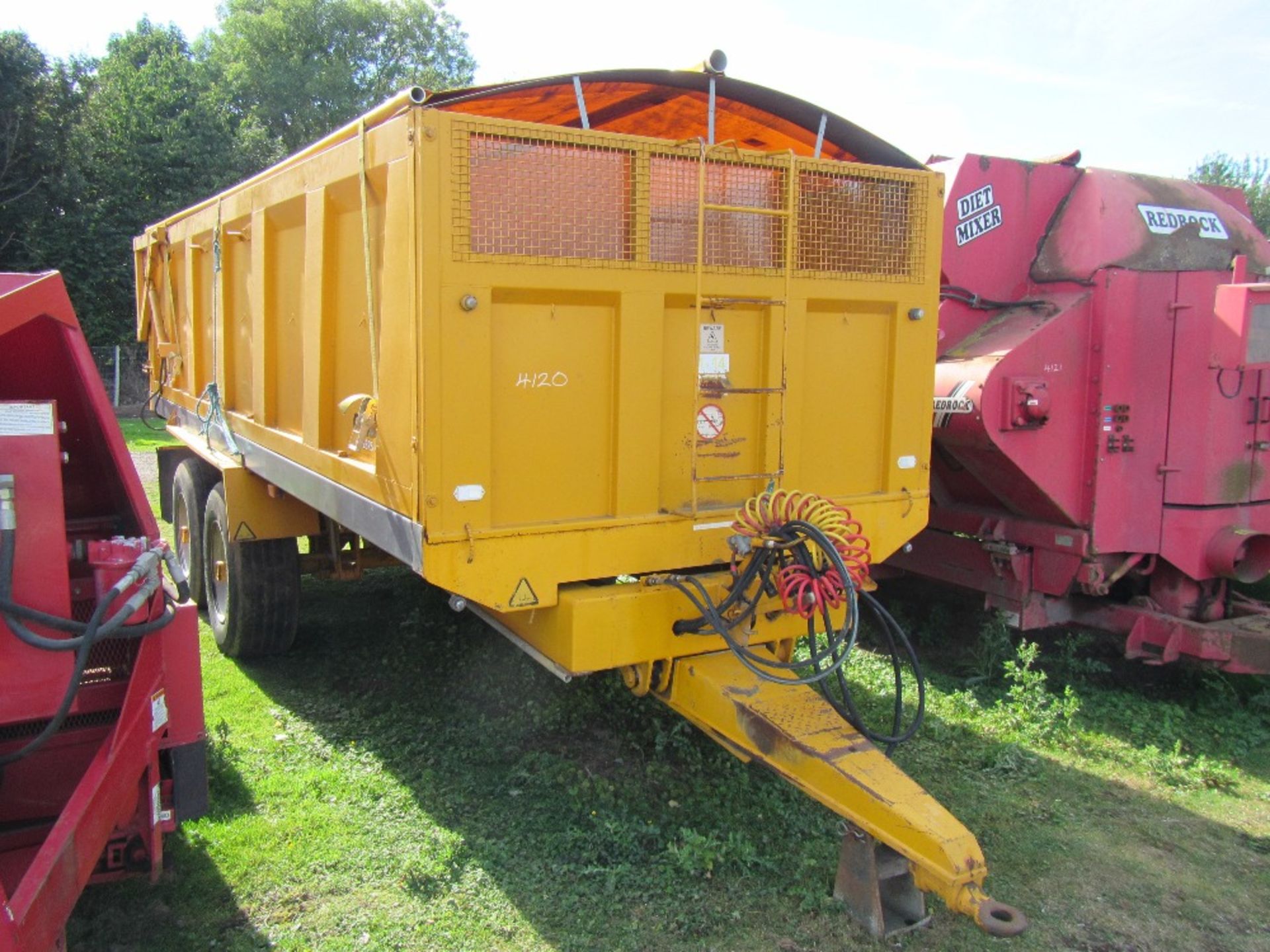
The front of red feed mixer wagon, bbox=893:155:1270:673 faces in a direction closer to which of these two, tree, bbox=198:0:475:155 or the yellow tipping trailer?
the yellow tipping trailer

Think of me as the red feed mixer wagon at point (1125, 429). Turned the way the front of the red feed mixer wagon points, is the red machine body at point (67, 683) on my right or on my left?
on my right

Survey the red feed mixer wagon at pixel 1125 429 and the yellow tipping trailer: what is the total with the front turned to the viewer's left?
0

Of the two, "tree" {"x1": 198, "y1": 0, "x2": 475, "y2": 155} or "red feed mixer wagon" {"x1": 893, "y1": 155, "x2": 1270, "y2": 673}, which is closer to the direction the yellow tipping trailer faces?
the red feed mixer wagon

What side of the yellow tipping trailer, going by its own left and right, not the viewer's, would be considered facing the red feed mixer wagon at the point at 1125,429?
left

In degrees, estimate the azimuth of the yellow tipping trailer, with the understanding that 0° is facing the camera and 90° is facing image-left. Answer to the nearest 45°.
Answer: approximately 315°

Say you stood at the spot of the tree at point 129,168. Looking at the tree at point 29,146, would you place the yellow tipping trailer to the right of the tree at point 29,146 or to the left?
left

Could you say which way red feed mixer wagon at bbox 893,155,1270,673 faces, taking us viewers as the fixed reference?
facing the viewer and to the right of the viewer

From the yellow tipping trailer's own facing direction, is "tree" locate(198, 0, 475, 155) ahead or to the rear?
to the rear
